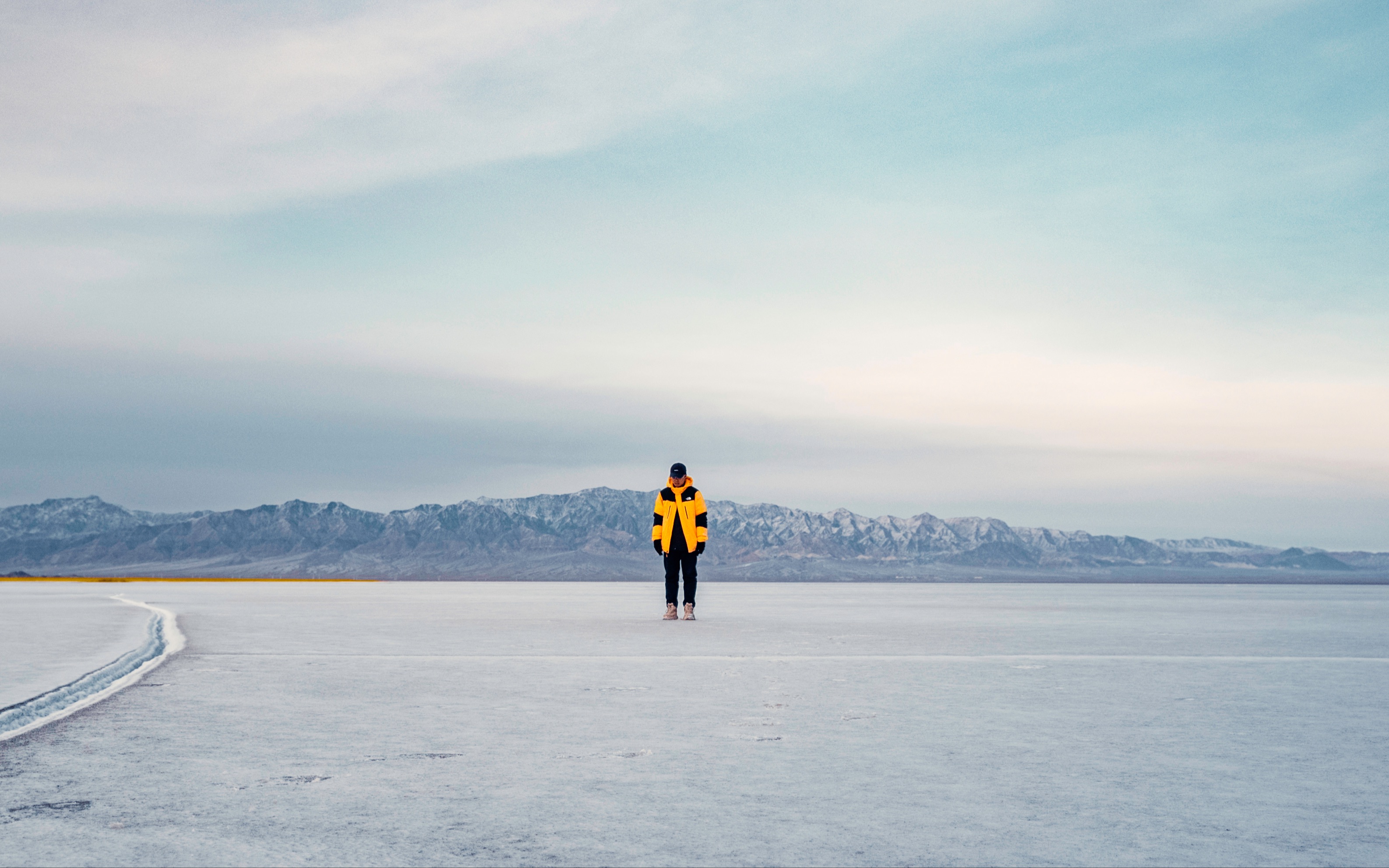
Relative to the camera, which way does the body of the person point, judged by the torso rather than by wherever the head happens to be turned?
toward the camera
